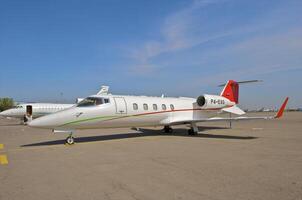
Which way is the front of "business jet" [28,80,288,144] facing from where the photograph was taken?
facing the viewer and to the left of the viewer
